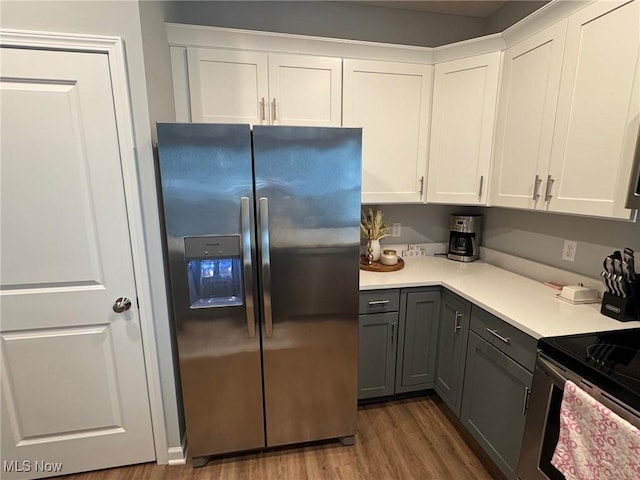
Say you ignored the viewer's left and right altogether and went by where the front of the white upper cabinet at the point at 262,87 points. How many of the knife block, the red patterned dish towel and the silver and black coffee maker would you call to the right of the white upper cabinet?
0

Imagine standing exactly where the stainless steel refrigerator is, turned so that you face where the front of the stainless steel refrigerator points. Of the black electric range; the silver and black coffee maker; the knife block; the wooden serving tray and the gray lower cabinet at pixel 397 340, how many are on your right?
0

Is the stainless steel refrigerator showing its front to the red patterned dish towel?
no

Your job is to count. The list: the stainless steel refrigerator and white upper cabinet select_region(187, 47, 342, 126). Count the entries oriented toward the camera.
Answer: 2

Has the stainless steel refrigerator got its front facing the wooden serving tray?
no

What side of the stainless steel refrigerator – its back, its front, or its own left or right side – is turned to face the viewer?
front

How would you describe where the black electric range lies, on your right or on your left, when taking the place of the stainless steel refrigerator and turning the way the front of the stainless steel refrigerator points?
on your left

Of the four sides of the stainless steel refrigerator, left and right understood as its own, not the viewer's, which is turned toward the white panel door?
right

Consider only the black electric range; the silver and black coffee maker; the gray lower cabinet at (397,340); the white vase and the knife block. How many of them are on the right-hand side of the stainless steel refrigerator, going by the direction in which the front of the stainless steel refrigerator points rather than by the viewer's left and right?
0

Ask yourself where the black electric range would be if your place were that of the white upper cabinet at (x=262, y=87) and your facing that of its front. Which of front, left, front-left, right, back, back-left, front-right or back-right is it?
front-left

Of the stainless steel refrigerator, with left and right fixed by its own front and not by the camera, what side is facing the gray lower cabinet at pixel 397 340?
left

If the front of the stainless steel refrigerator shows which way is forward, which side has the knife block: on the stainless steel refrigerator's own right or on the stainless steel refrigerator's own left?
on the stainless steel refrigerator's own left

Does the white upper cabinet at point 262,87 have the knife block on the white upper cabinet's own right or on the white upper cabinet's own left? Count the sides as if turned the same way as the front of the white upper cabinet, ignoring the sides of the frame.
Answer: on the white upper cabinet's own left

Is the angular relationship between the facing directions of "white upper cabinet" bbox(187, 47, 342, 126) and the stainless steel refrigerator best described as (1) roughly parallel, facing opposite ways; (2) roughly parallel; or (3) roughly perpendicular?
roughly parallel

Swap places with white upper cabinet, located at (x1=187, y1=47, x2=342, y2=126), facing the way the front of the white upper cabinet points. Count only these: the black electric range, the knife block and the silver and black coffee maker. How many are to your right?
0

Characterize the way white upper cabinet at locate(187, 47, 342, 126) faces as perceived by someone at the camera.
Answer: facing the viewer

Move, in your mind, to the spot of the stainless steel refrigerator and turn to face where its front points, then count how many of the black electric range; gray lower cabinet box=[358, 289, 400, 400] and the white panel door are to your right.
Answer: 1
